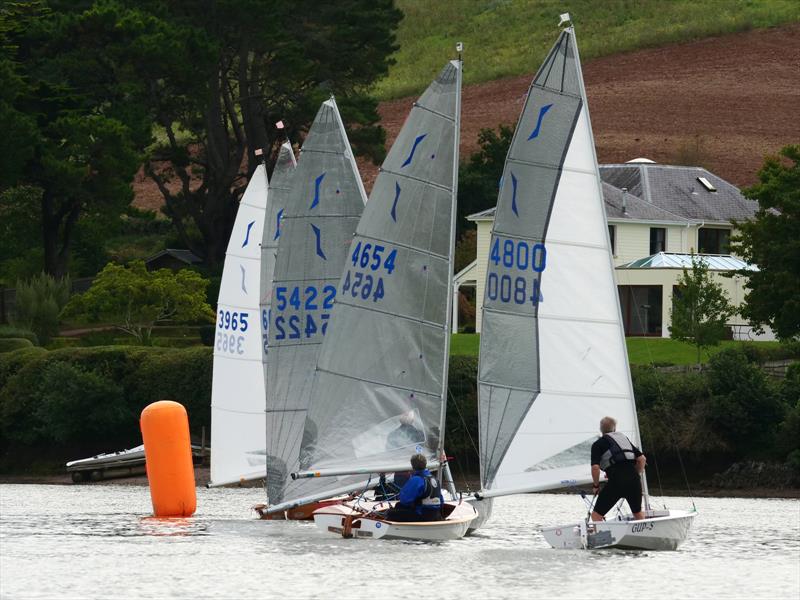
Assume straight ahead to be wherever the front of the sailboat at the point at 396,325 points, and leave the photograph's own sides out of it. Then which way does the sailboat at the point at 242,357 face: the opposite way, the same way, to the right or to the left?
the same way

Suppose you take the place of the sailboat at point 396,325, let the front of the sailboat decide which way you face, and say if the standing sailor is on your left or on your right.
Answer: on your right

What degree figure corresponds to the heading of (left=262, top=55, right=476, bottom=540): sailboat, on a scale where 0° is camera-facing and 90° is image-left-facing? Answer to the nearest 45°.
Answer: approximately 225°

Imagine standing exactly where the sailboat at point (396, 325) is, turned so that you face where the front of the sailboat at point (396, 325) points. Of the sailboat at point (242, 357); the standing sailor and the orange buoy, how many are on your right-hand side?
1

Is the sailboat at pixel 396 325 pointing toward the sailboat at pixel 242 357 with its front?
no

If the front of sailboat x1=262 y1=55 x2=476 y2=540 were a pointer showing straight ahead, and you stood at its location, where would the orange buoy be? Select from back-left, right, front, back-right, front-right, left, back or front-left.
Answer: left

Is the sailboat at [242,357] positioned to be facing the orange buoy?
no

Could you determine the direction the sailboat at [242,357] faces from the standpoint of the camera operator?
facing away from the viewer and to the right of the viewer

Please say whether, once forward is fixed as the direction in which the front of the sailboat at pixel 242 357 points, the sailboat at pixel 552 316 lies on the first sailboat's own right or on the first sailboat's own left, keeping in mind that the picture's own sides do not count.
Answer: on the first sailboat's own right
